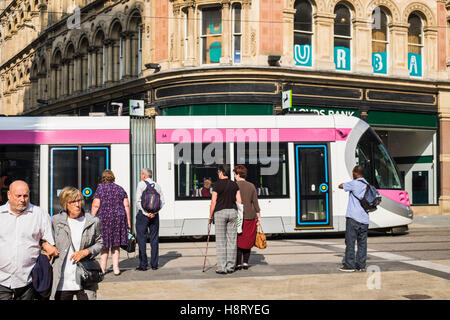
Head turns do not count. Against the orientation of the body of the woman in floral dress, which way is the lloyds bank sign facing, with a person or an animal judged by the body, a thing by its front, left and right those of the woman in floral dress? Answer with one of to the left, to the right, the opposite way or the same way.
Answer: the opposite way

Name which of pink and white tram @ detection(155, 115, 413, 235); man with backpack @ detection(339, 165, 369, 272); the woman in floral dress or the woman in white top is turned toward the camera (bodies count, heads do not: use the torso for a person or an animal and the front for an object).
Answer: the woman in white top

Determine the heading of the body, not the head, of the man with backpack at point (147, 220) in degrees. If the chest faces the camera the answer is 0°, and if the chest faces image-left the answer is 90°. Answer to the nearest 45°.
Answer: approximately 135°

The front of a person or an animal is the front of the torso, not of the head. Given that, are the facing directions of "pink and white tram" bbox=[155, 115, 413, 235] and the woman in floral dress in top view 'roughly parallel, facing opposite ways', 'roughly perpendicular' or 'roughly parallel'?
roughly perpendicular

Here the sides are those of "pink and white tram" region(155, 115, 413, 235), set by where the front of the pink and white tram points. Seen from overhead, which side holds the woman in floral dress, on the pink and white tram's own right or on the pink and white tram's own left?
on the pink and white tram's own right

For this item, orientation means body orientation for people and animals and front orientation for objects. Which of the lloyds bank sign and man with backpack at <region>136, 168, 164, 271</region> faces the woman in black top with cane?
the lloyds bank sign

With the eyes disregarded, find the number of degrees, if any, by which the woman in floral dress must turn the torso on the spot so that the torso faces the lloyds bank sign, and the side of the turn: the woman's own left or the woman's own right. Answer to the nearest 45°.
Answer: approximately 45° to the woman's own right

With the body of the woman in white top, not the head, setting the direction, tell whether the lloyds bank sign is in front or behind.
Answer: behind

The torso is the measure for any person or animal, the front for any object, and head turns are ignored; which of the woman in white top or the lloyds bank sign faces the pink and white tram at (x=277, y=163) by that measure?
the lloyds bank sign

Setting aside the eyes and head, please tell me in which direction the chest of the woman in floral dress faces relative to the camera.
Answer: away from the camera

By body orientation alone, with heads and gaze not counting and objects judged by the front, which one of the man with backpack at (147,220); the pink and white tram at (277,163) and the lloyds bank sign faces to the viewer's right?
the pink and white tram

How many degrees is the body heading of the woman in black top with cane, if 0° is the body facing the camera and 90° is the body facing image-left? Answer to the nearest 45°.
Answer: approximately 180°

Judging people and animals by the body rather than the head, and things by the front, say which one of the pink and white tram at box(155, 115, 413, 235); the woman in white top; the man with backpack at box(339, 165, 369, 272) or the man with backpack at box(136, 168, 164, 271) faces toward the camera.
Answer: the woman in white top

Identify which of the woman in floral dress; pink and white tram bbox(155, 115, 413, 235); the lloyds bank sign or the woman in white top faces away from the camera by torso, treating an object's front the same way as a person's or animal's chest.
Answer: the woman in floral dress

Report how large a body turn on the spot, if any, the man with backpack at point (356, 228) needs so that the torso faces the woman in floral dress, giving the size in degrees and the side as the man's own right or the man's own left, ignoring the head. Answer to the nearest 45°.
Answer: approximately 45° to the man's own left

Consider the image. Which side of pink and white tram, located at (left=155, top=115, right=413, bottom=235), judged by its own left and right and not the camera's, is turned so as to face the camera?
right

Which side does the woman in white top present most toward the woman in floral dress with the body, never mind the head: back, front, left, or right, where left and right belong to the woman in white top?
back
